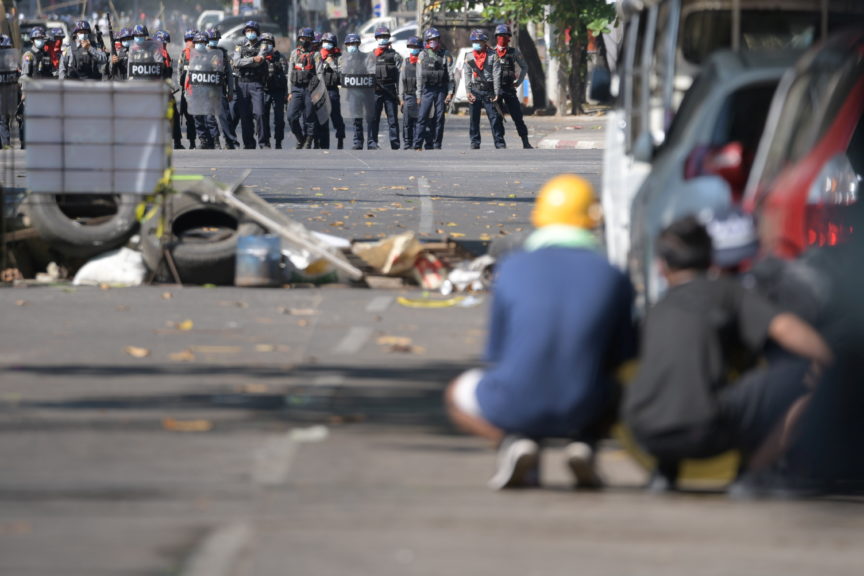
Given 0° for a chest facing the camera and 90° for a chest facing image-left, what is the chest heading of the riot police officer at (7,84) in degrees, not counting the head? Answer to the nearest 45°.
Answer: approximately 0°

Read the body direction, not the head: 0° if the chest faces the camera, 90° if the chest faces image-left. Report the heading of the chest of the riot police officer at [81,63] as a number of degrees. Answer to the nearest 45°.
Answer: approximately 0°

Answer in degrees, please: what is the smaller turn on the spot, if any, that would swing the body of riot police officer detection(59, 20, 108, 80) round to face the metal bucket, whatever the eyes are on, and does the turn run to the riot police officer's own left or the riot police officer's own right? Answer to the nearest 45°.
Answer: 0° — they already face it

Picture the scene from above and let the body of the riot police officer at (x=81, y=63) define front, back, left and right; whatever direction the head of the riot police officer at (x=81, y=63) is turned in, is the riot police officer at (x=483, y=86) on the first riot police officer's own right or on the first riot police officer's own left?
on the first riot police officer's own left

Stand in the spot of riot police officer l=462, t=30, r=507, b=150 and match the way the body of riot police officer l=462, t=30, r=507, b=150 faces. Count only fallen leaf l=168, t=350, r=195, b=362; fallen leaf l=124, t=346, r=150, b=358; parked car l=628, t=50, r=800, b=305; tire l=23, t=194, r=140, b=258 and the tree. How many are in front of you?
4
